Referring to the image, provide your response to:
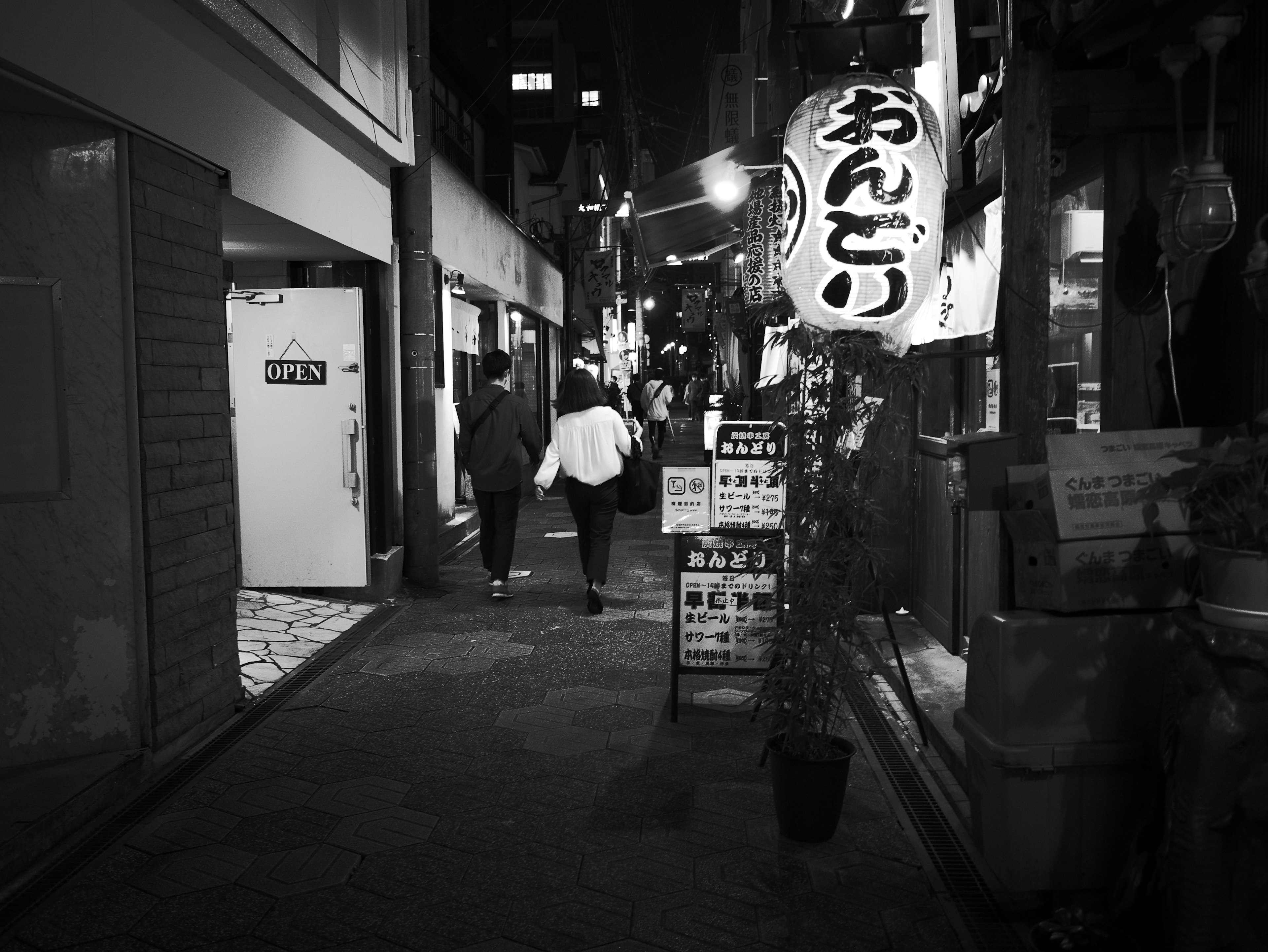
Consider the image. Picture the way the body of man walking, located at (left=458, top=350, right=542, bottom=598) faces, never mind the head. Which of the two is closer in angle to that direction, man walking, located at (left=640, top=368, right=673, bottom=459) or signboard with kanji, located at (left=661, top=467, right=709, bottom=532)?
the man walking

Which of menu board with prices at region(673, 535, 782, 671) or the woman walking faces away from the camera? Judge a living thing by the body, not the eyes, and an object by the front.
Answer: the woman walking

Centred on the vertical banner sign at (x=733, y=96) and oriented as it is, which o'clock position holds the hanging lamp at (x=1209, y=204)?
The hanging lamp is roughly at 12 o'clock from the vertical banner sign.

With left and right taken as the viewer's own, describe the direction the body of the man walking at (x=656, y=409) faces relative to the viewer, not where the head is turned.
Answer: facing away from the viewer

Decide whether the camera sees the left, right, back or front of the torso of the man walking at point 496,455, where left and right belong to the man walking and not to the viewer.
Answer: back

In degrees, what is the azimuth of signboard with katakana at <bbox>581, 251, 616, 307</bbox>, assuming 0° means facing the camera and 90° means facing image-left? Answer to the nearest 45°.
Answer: approximately 0°

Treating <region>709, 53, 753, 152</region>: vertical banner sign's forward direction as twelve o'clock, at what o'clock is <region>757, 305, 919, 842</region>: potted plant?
The potted plant is roughly at 12 o'clock from the vertical banner sign.

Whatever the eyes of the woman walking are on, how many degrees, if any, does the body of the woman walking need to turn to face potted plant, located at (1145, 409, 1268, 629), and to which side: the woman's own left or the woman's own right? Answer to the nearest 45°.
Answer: approximately 180°

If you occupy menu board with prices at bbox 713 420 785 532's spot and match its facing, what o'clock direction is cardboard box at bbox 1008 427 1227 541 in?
The cardboard box is roughly at 11 o'clock from the menu board with prices.

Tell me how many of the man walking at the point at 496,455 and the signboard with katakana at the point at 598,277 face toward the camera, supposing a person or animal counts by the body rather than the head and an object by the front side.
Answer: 1

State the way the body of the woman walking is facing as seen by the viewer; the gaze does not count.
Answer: away from the camera

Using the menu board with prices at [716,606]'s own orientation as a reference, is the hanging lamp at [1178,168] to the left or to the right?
on its left

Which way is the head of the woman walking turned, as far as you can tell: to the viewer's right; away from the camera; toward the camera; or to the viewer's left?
away from the camera

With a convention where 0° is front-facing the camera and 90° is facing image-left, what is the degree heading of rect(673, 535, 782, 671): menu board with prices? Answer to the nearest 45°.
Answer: approximately 0°
